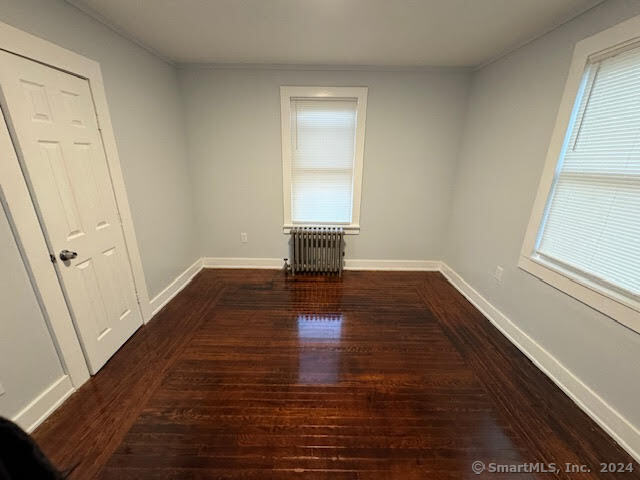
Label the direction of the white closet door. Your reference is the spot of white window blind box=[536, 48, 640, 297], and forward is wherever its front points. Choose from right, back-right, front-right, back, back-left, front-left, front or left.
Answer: front

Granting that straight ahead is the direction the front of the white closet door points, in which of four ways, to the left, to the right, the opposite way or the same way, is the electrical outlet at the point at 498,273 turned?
the opposite way

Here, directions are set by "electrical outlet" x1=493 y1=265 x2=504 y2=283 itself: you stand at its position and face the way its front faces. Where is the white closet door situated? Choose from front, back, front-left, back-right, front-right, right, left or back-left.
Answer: front

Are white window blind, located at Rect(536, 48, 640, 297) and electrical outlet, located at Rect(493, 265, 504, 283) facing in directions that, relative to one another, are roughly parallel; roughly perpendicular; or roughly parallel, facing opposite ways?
roughly parallel

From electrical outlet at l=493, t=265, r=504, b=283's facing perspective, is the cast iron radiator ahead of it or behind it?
ahead

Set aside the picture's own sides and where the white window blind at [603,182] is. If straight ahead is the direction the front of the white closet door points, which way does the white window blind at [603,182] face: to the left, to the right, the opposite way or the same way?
the opposite way

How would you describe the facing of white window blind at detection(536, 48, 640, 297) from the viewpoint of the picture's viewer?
facing the viewer and to the left of the viewer

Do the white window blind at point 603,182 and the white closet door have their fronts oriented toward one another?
yes

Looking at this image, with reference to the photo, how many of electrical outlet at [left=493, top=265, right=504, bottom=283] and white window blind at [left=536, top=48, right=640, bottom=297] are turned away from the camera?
0

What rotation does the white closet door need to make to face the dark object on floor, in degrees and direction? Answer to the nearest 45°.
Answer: approximately 45° to its right

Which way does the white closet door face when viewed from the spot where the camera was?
facing the viewer and to the right of the viewer

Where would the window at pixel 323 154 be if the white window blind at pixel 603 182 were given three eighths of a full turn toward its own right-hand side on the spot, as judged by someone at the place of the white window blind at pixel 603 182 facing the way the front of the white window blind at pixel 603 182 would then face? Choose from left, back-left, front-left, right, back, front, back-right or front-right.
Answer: left
